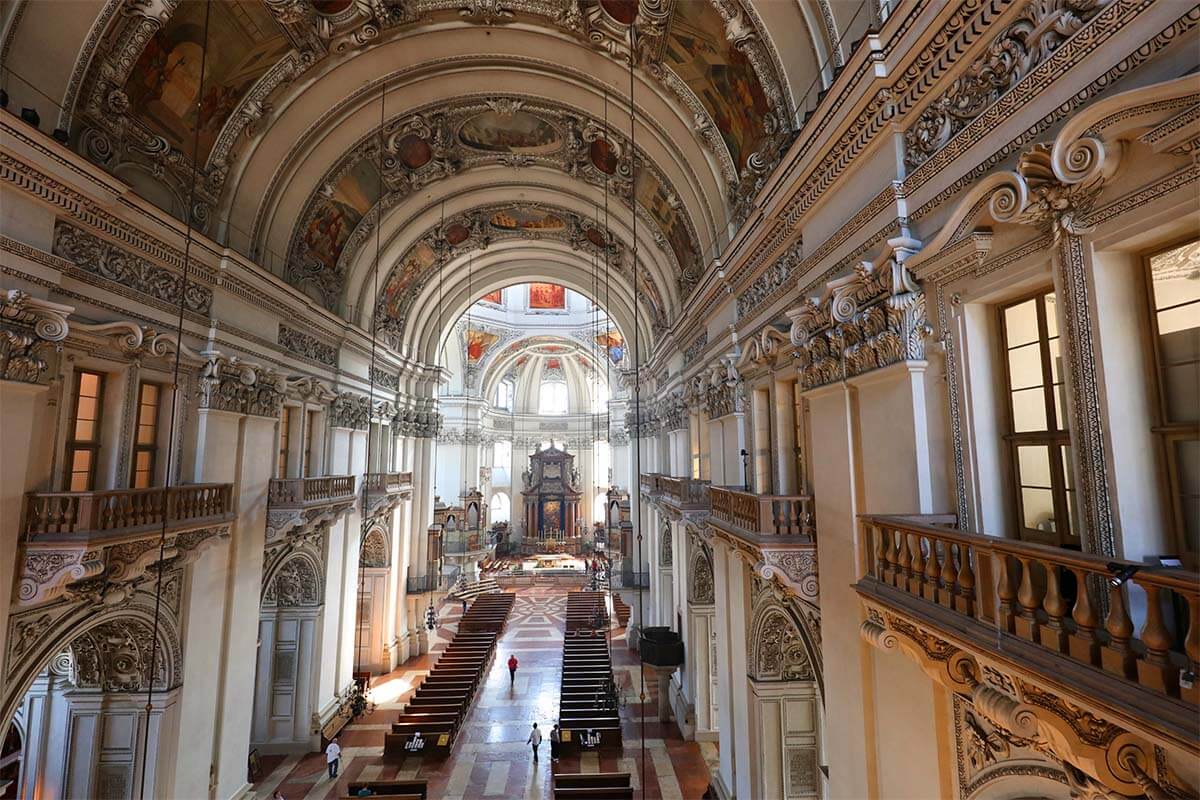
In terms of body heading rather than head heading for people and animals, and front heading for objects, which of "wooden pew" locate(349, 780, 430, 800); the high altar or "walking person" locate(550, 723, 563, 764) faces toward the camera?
the high altar

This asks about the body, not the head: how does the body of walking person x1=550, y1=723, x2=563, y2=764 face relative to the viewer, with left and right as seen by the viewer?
facing away from the viewer

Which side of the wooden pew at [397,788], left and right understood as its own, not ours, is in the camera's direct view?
back

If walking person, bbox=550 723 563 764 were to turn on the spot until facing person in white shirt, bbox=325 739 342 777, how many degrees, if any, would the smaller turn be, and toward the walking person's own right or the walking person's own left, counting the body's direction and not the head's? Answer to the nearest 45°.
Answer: approximately 90° to the walking person's own left

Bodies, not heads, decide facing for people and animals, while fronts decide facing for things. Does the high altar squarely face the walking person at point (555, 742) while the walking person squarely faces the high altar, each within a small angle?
yes

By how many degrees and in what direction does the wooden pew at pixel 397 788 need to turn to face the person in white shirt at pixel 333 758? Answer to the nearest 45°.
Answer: approximately 45° to its left

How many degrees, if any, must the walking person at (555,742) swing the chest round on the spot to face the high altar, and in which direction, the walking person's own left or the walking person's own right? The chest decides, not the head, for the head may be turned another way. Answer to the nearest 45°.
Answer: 0° — they already face it

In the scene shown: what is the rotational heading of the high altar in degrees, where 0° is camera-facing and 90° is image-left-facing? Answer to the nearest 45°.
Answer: approximately 0°

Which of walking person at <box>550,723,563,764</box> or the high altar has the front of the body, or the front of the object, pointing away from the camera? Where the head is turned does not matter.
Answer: the walking person

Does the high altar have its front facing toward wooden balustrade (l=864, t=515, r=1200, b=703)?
yes

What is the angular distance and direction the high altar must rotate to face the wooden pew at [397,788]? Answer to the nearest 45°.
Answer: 0° — it already faces it

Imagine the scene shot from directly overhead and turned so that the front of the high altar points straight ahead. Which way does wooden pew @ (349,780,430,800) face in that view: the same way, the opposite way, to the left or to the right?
the opposite way

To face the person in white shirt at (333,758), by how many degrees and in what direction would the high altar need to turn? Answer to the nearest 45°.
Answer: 0° — it already faces them

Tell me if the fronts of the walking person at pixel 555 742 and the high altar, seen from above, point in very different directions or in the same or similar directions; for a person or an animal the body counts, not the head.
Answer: very different directions

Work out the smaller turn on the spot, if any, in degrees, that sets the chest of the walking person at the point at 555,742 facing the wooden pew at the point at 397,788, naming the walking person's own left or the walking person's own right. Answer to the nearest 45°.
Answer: approximately 135° to the walking person's own left
